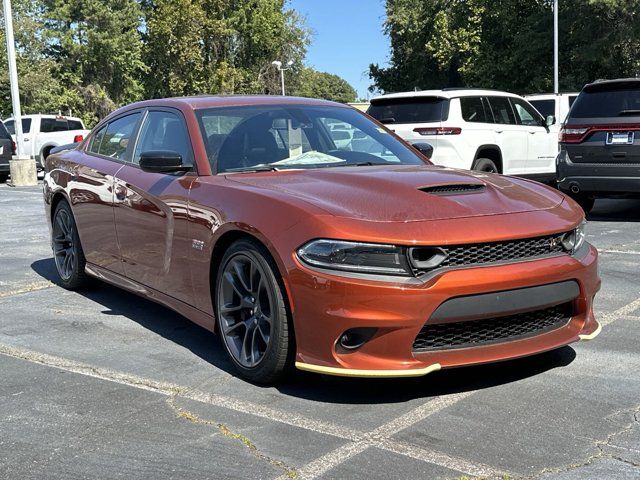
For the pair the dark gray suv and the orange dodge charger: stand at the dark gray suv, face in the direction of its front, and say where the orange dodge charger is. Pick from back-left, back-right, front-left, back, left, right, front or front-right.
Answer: back

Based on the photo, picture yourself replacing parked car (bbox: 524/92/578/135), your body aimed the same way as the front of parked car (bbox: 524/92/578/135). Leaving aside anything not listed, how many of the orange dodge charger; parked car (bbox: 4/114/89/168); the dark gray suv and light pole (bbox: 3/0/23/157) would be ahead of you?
0

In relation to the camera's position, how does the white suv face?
facing away from the viewer and to the right of the viewer

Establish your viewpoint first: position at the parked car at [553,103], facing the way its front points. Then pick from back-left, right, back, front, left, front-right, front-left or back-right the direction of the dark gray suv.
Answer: back-right

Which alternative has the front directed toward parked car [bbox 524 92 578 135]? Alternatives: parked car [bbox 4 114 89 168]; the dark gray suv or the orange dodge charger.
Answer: the dark gray suv

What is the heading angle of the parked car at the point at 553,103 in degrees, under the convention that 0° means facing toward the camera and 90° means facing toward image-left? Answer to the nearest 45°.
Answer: approximately 225°

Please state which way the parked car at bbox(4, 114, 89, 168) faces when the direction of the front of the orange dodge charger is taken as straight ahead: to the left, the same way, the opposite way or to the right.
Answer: the opposite way

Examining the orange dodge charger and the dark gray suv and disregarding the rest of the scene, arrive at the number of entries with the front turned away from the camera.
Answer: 1

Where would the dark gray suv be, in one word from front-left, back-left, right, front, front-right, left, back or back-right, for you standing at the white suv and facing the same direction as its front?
right

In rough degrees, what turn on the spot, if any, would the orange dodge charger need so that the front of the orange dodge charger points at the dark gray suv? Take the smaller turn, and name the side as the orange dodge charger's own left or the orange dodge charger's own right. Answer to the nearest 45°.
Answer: approximately 90° to the orange dodge charger's own left

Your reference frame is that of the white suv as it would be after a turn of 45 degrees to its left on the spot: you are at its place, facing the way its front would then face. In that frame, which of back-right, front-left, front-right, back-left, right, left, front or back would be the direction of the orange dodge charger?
back

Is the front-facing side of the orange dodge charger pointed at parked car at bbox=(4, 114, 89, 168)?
no

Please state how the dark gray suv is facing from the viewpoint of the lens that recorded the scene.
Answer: facing away from the viewer

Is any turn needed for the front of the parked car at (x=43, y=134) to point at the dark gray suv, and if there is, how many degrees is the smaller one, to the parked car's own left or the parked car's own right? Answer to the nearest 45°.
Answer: approximately 135° to the parked car's own left

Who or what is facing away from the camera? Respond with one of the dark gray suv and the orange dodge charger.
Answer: the dark gray suv

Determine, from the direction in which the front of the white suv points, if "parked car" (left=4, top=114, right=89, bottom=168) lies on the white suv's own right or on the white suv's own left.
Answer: on the white suv's own left

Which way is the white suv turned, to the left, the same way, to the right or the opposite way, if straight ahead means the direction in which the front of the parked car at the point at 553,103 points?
the same way
